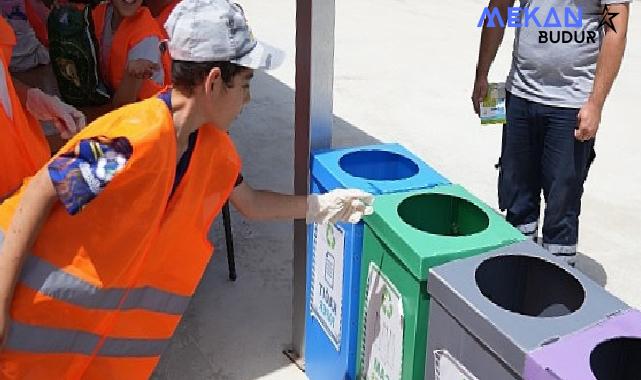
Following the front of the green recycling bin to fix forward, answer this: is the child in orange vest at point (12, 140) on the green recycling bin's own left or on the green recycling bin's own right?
on the green recycling bin's own right

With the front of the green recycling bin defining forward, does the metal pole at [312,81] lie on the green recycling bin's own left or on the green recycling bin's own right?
on the green recycling bin's own right

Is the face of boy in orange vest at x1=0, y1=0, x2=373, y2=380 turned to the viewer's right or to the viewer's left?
to the viewer's right

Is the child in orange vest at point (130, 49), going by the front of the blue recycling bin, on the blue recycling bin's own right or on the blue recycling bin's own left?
on the blue recycling bin's own right

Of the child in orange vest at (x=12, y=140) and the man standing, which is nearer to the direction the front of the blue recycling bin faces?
the child in orange vest

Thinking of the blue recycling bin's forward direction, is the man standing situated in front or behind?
behind

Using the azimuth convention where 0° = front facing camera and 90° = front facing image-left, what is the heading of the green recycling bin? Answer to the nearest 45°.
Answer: approximately 45°
